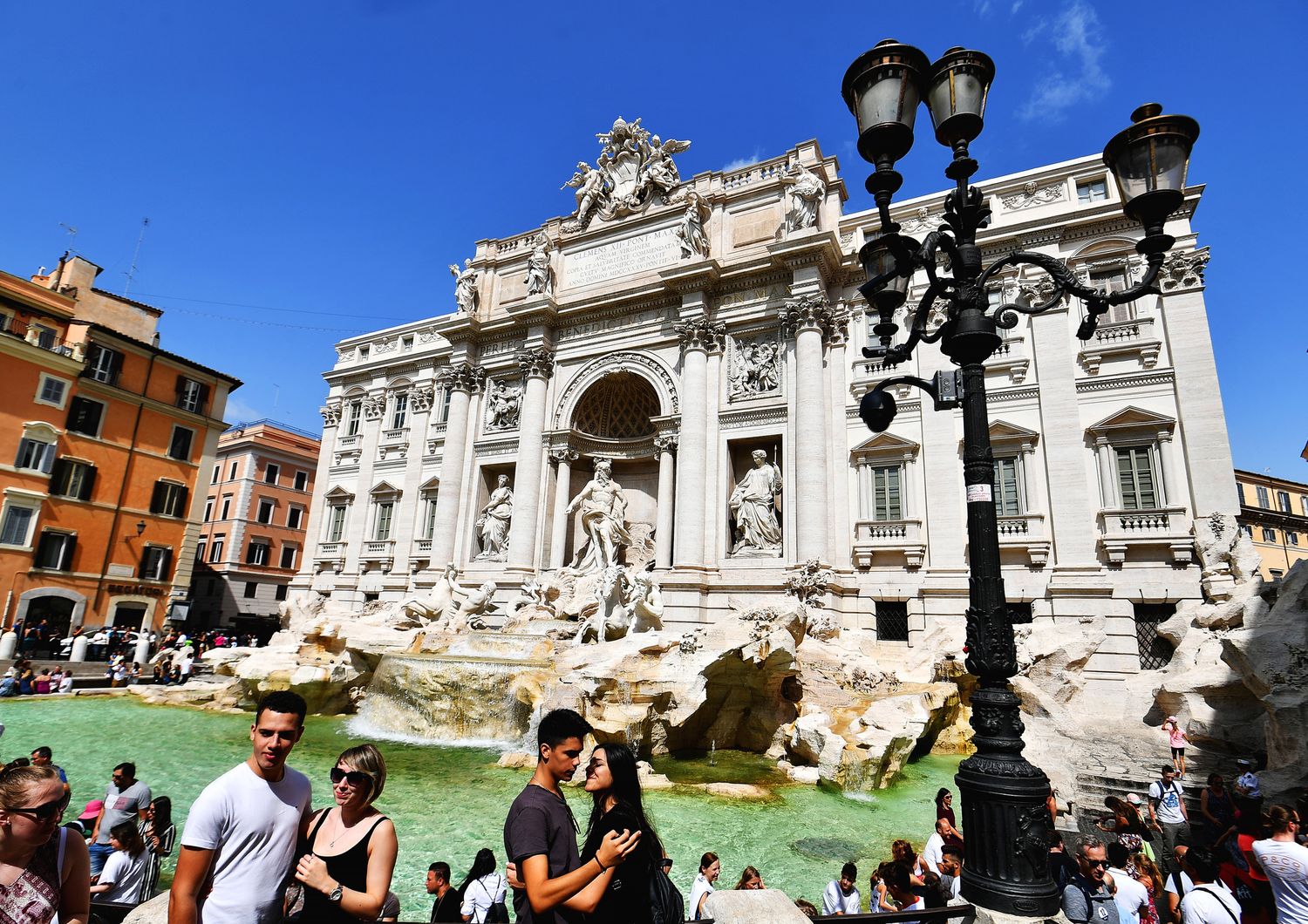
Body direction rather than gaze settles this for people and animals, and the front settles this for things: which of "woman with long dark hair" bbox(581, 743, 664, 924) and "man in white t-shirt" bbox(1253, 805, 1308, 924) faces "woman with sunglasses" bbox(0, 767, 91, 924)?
the woman with long dark hair

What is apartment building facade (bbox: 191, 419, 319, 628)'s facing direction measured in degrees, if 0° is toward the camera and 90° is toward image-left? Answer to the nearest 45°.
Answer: approximately 315°

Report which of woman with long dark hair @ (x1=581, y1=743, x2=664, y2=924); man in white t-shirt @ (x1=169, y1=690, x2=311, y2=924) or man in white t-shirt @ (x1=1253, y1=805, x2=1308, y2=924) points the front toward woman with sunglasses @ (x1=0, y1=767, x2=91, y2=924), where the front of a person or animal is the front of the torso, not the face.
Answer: the woman with long dark hair

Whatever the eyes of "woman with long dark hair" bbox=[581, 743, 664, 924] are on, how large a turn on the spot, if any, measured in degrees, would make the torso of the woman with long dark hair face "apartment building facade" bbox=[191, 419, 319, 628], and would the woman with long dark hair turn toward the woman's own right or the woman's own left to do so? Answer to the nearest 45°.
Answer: approximately 45° to the woman's own right

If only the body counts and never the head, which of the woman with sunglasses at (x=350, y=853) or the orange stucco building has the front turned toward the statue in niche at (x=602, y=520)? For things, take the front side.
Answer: the orange stucco building

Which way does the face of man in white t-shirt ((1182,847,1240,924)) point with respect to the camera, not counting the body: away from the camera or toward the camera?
away from the camera

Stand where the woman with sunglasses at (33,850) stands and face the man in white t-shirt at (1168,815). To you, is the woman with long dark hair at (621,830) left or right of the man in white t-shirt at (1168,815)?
right

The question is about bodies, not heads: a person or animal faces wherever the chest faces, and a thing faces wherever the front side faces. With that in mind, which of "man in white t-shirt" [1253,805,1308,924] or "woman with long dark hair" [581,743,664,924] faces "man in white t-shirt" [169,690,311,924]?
the woman with long dark hair

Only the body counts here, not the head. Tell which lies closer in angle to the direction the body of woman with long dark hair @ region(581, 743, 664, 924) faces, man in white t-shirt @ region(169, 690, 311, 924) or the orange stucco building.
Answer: the man in white t-shirt
